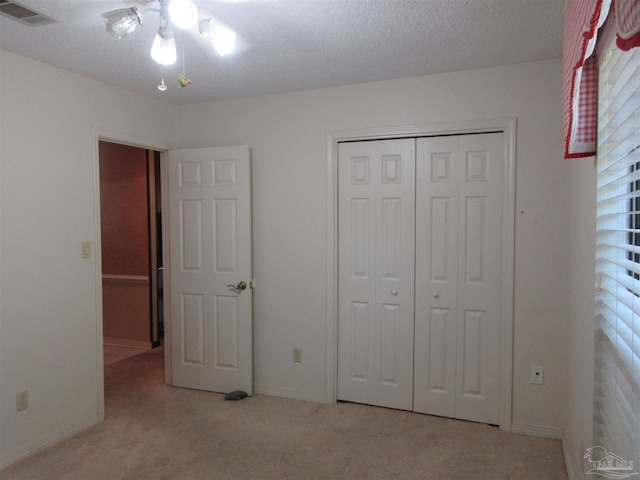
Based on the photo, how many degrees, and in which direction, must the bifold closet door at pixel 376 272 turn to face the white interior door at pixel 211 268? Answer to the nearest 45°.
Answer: approximately 90° to its right

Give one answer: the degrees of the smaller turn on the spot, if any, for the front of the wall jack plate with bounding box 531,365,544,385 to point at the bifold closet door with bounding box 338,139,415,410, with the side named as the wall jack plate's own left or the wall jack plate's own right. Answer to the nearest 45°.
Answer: approximately 90° to the wall jack plate's own right

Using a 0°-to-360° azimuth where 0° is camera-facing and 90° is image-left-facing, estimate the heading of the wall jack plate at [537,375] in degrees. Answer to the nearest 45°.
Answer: approximately 0°

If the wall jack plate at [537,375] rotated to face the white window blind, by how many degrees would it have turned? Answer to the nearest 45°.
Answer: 0° — it already faces it

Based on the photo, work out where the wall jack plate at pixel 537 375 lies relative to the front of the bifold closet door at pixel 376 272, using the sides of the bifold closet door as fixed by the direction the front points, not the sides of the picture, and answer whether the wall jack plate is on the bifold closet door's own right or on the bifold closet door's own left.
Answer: on the bifold closet door's own left

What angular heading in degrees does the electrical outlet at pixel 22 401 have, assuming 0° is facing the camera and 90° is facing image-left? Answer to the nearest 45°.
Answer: approximately 315°

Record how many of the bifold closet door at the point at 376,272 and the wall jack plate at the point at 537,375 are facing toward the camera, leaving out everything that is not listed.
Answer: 2
